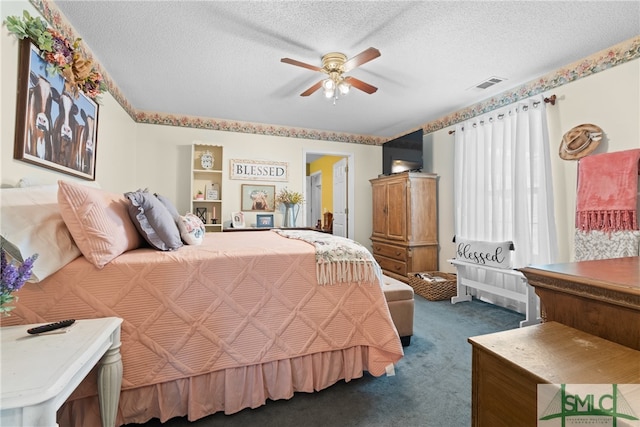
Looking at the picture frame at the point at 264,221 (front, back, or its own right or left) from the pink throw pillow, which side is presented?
front

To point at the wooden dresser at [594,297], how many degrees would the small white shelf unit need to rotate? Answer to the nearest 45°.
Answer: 0° — it already faces it

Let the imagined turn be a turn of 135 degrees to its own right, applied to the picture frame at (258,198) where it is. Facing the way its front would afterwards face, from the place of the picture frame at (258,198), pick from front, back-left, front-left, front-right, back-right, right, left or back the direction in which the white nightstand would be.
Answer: back-left

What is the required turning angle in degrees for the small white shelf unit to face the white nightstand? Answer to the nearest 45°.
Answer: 0° — it already faces it

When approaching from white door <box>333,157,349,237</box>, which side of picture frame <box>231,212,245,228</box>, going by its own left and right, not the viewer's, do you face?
left

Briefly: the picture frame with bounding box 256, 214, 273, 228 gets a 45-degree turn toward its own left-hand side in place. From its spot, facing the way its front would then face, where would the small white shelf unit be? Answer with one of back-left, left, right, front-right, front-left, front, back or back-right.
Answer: back-right

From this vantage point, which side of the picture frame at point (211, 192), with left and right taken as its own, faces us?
front

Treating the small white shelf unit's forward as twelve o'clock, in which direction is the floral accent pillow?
The floral accent pillow is roughly at 12 o'clock from the small white shelf unit.

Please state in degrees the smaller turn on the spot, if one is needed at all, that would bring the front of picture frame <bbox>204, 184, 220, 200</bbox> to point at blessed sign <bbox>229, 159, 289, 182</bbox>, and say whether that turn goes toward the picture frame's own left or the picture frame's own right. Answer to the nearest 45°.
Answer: approximately 90° to the picture frame's own left

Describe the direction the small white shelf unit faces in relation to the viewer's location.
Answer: facing the viewer

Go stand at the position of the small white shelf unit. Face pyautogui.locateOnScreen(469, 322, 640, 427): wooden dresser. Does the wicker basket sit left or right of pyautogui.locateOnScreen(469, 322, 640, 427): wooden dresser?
left

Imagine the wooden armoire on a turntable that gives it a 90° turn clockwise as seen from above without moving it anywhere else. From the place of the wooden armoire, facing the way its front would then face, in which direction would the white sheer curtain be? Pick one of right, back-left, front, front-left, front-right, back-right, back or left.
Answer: back

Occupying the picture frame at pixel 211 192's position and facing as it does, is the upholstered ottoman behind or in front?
in front
